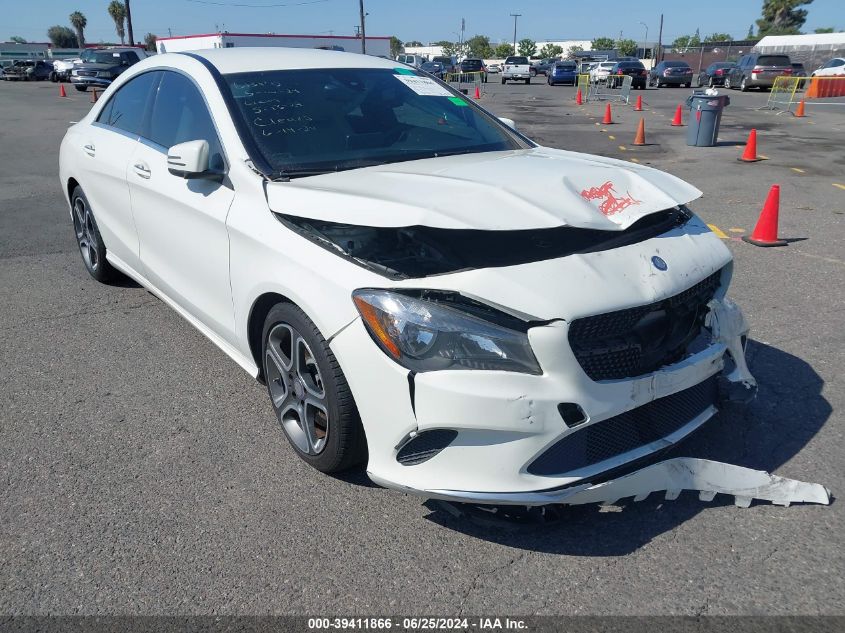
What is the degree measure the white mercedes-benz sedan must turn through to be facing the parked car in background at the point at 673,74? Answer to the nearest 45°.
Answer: approximately 135° to its left

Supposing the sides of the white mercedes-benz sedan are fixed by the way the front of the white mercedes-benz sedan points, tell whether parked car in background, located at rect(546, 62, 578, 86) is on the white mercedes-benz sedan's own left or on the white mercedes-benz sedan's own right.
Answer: on the white mercedes-benz sedan's own left

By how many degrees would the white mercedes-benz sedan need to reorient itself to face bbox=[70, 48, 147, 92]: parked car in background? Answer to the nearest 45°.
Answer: approximately 180°

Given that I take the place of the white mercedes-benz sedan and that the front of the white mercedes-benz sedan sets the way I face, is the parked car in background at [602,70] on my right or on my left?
on my left

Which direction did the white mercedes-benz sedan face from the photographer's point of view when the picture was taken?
facing the viewer and to the right of the viewer

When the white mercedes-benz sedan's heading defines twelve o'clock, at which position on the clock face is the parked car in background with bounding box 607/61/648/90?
The parked car in background is roughly at 8 o'clock from the white mercedes-benz sedan.

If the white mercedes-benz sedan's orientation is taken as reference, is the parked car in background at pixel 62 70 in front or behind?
behind

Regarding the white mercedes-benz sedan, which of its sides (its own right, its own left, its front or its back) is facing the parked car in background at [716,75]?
left

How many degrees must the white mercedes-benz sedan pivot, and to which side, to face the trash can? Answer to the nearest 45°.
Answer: approximately 90° to its left

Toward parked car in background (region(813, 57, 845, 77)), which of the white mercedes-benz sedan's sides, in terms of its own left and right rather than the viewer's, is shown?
left
